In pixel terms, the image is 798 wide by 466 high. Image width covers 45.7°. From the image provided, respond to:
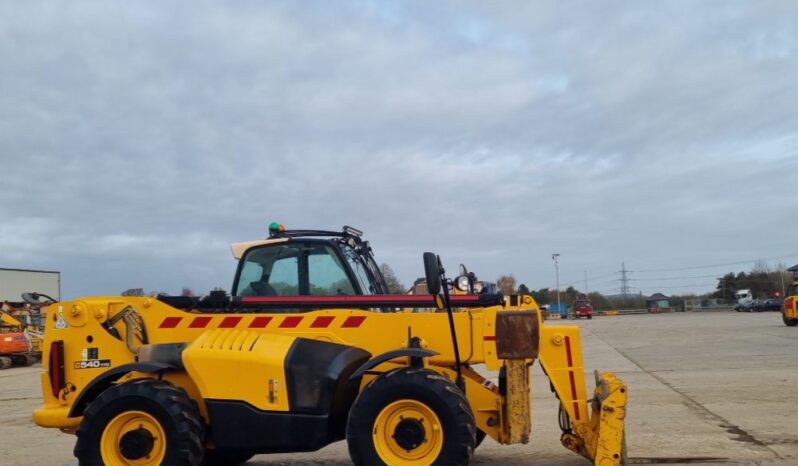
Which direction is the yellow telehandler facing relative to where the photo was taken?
to the viewer's right

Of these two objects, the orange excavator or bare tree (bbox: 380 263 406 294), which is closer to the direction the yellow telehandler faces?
the bare tree

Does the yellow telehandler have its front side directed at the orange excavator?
no

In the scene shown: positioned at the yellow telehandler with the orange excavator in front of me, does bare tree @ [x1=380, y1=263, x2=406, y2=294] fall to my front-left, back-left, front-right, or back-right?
front-right

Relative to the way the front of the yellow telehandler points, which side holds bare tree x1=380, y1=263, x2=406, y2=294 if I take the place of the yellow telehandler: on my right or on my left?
on my left

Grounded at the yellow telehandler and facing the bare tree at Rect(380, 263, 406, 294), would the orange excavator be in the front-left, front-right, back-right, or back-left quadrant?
front-left
